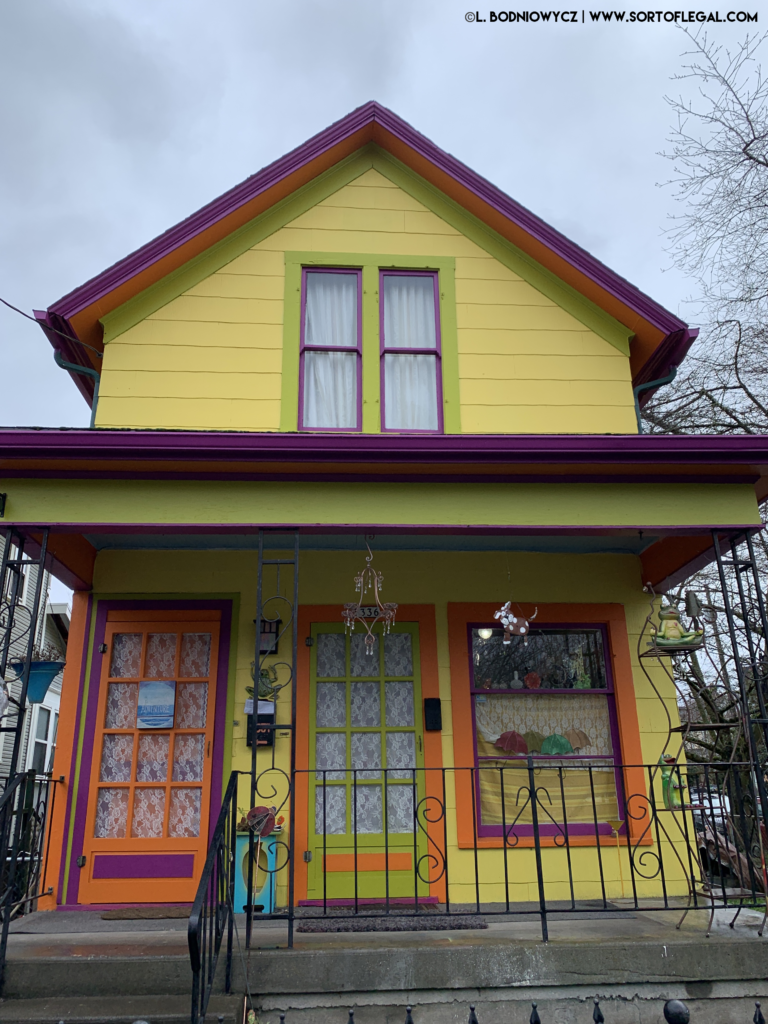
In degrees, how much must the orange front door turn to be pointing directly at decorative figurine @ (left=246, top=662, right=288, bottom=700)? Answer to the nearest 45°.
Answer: approximately 45° to its left

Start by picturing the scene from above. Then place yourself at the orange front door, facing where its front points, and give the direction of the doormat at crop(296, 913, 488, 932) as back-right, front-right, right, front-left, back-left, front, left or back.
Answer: front-left

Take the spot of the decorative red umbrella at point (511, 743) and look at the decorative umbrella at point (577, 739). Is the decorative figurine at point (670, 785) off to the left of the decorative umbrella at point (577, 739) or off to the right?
right

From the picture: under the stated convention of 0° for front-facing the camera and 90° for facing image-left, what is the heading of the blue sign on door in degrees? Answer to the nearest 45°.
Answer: approximately 0°

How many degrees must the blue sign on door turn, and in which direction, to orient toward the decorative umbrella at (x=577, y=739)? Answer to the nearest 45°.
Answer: approximately 90° to its left

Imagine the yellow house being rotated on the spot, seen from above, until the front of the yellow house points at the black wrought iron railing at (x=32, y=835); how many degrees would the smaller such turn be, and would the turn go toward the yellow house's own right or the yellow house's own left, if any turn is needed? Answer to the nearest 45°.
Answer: approximately 90° to the yellow house's own right

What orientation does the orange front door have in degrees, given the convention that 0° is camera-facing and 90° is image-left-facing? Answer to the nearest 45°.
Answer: approximately 0°
